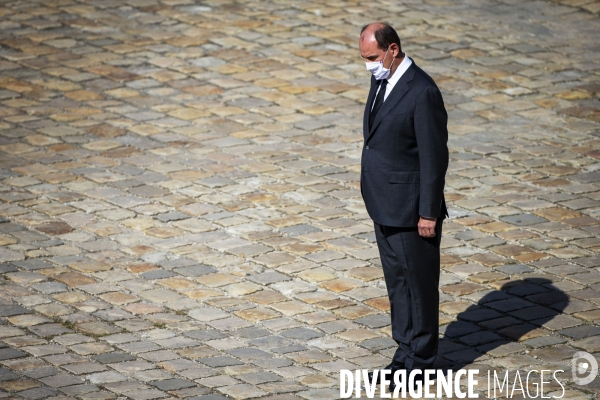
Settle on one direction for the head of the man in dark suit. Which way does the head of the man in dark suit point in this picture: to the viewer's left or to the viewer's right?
to the viewer's left
